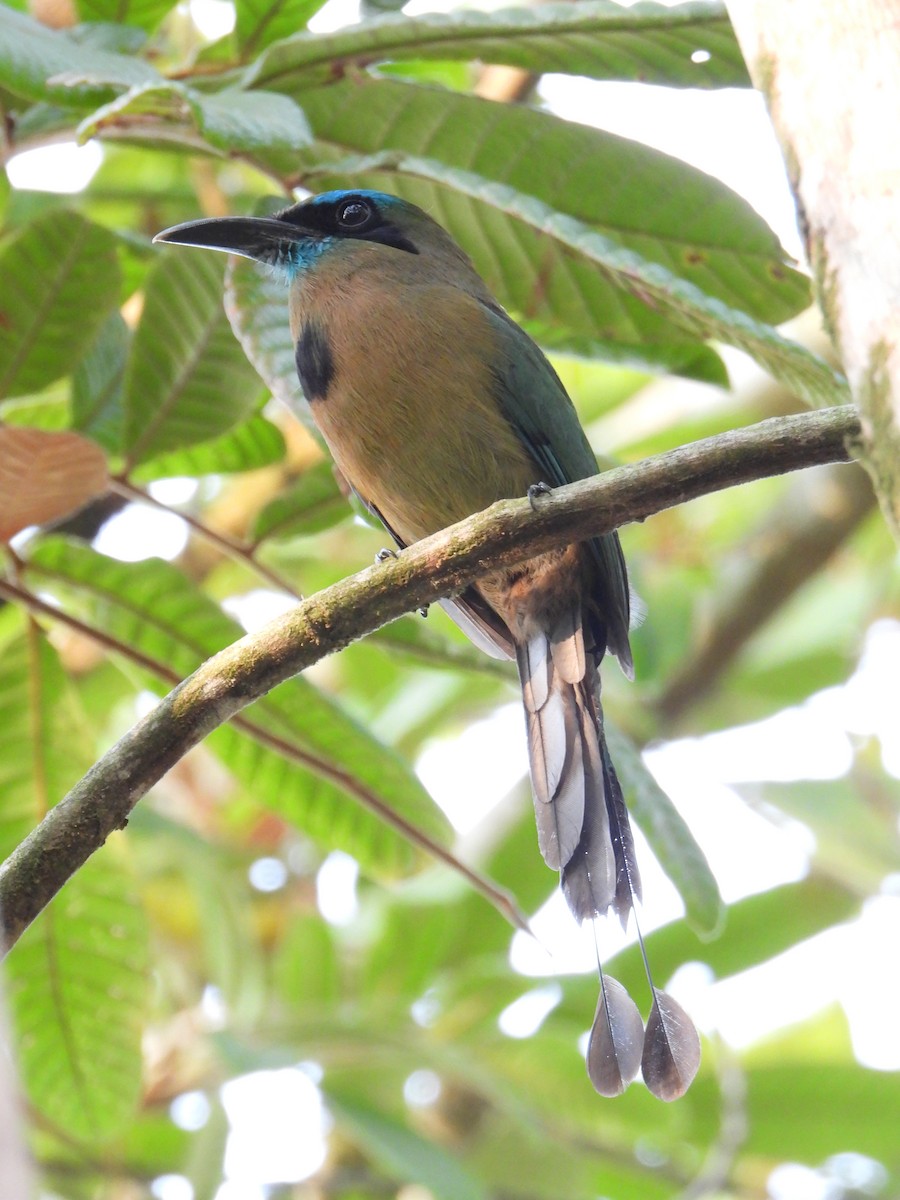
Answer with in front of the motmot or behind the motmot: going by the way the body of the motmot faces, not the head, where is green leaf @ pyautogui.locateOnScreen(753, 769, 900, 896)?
behind

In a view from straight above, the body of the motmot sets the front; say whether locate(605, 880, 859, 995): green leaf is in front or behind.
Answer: behind

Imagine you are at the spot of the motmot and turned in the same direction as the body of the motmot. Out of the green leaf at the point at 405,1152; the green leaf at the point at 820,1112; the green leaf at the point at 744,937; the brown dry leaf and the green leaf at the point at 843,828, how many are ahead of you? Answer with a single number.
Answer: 1

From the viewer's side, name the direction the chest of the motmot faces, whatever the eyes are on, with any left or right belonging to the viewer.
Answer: facing the viewer and to the left of the viewer

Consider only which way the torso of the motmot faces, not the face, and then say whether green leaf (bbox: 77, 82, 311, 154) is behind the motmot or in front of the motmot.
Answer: in front

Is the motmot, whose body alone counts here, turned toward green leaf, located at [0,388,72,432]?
no

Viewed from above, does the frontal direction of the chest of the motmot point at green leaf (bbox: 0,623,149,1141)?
no

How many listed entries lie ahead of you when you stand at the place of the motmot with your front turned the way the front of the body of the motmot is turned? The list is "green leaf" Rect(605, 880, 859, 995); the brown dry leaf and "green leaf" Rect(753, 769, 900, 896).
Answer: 1

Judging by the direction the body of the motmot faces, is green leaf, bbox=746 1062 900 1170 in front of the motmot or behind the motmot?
behind
